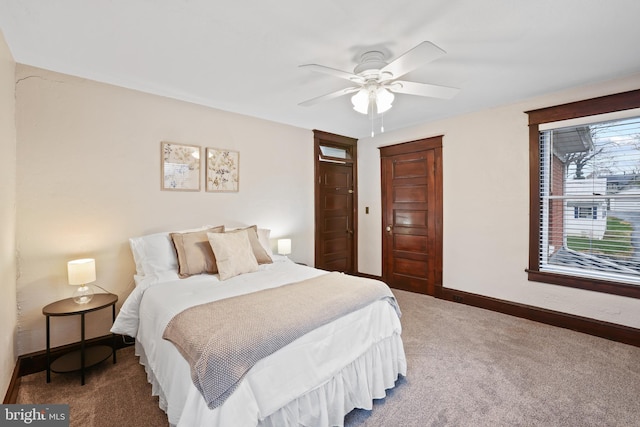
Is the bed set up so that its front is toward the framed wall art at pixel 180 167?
no

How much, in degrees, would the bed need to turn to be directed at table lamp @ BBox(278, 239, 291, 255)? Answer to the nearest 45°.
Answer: approximately 135° to its left

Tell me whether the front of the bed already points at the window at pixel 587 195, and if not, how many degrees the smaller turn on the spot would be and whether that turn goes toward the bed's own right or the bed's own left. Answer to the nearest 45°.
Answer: approximately 45° to the bed's own left

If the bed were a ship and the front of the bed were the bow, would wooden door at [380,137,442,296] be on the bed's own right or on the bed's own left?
on the bed's own left

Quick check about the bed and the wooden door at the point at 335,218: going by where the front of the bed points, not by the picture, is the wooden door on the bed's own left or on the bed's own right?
on the bed's own left

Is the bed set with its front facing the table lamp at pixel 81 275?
no

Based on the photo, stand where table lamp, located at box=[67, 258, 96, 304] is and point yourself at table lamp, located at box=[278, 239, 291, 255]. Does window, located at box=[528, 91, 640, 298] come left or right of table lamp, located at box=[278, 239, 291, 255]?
right

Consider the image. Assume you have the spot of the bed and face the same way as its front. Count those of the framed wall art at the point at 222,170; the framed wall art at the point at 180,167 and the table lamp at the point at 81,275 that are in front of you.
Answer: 0

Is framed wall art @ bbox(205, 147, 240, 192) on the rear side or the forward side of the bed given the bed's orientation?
on the rear side

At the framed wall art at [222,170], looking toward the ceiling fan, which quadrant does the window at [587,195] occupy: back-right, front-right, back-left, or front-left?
front-left

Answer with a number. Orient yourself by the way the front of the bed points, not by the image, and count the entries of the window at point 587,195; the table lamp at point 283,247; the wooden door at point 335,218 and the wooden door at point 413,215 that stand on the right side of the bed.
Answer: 0

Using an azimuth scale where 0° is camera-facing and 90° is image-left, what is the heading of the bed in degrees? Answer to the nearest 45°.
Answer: approximately 315°

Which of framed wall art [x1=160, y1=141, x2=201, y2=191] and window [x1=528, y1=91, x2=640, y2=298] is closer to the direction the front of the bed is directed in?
the window
